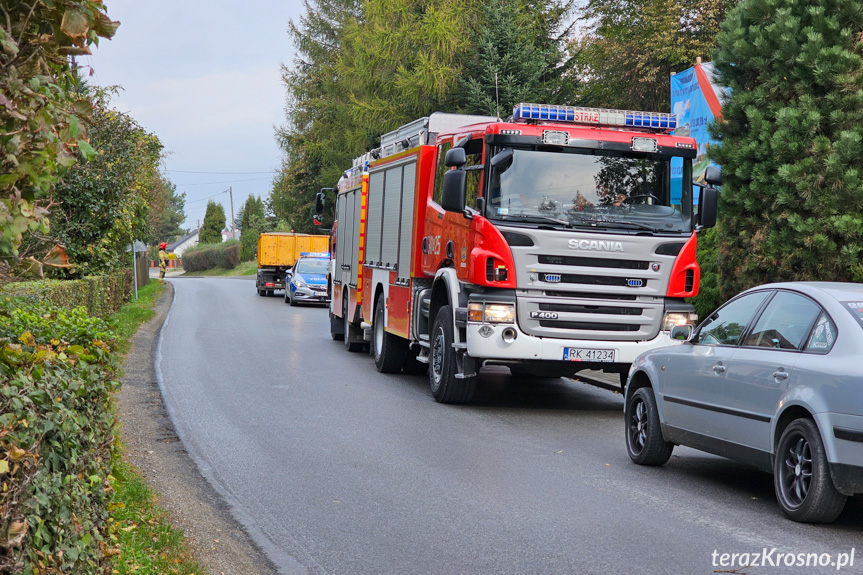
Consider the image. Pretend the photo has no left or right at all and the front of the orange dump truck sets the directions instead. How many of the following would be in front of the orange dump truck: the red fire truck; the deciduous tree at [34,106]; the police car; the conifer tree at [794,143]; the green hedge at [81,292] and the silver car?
0

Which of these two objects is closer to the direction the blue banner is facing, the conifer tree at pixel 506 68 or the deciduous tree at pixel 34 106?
the deciduous tree

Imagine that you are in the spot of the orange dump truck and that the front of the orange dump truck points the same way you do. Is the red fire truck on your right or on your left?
on your right

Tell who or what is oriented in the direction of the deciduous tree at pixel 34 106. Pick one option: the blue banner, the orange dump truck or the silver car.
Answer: the blue banner

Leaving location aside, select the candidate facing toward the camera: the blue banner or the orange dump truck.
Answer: the blue banner

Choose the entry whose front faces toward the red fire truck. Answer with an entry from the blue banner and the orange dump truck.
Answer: the blue banner

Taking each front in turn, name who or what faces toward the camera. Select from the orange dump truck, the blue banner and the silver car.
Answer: the blue banner

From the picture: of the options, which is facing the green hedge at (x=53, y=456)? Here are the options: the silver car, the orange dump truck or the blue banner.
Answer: the blue banner

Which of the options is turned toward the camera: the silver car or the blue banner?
the blue banner

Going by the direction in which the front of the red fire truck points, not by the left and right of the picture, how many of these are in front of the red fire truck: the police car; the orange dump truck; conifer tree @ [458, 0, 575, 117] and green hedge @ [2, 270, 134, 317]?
0

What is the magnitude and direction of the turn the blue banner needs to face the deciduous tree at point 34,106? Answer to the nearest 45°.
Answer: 0° — it already faces it

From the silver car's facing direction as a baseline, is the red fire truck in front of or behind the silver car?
in front

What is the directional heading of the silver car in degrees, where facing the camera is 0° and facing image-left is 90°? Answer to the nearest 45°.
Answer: approximately 135°

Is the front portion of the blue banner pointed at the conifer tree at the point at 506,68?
no

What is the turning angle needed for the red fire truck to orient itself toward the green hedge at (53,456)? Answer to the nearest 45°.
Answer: approximately 45° to its right

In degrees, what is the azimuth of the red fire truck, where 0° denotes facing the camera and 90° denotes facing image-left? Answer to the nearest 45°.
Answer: approximately 315°

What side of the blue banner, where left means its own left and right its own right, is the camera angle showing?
front
